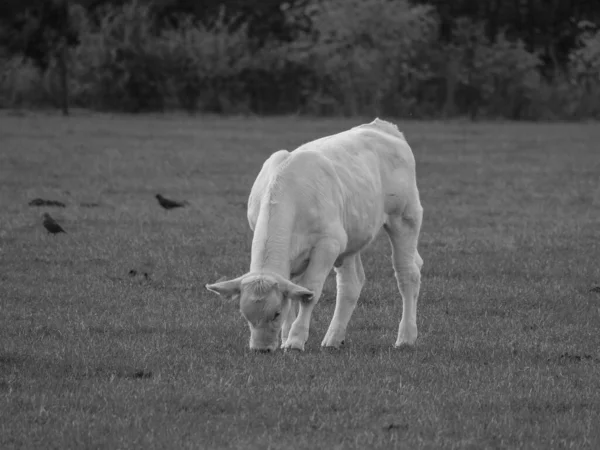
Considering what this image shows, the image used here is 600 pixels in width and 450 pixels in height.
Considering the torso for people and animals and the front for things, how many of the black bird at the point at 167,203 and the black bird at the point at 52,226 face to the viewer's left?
2

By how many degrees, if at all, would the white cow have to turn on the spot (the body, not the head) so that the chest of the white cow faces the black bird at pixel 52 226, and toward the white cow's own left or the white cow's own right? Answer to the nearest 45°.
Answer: approximately 90° to the white cow's own right

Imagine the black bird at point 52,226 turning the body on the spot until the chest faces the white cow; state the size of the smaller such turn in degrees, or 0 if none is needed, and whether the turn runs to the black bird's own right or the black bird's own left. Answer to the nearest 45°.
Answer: approximately 90° to the black bird's own left

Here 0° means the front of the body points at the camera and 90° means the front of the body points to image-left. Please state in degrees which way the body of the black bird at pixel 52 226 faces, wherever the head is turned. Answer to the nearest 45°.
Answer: approximately 90°

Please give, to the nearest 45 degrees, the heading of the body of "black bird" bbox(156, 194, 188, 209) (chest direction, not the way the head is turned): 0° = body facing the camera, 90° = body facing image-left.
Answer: approximately 90°

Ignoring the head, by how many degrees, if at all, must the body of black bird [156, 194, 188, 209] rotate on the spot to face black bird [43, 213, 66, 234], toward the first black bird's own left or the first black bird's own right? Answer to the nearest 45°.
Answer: approximately 45° to the first black bird's own left
